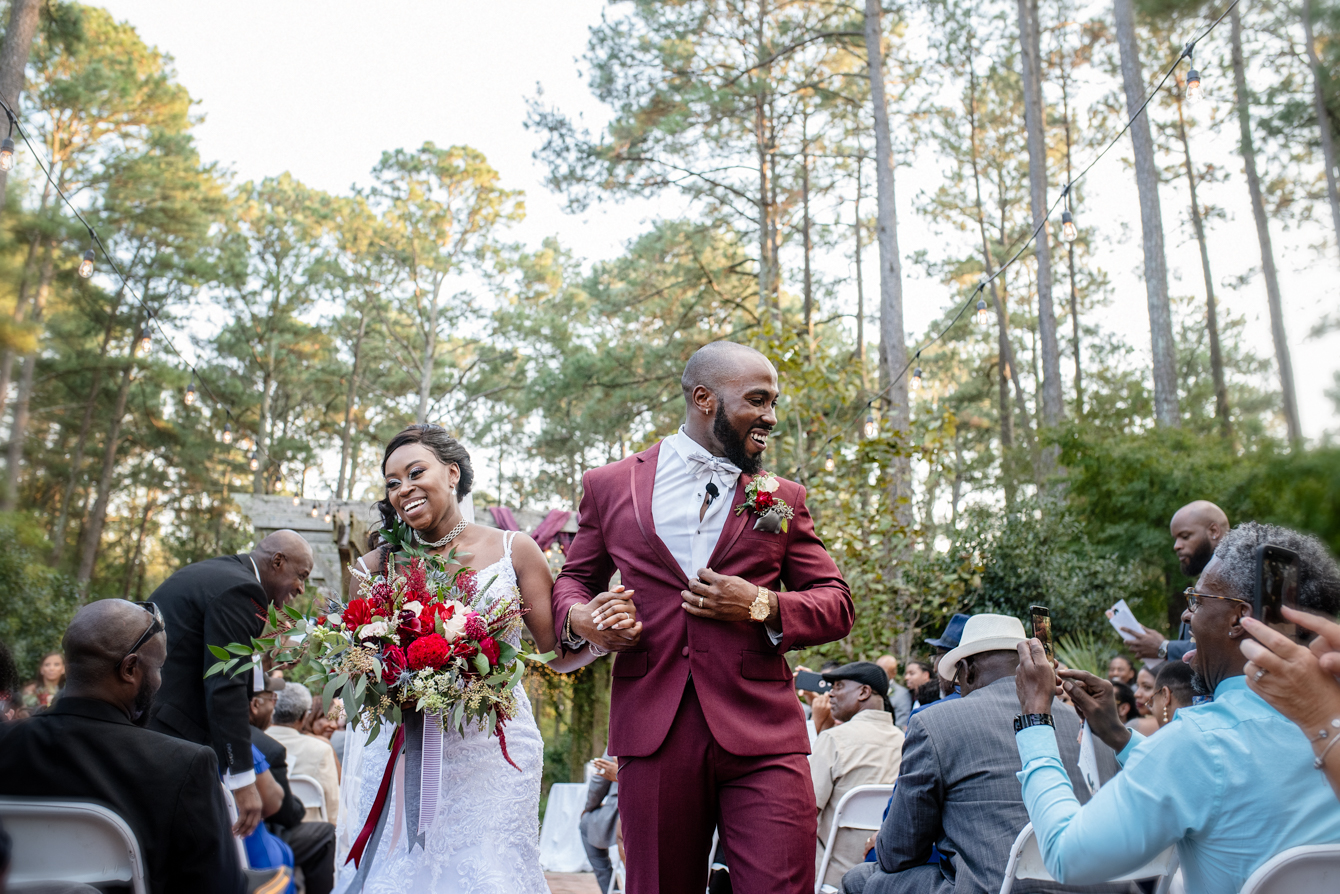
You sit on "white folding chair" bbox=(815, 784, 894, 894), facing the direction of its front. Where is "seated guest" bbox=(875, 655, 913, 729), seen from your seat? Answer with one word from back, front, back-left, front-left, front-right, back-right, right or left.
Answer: front-right

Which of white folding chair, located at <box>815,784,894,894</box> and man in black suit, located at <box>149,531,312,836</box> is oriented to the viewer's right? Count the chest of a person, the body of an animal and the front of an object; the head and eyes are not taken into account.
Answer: the man in black suit

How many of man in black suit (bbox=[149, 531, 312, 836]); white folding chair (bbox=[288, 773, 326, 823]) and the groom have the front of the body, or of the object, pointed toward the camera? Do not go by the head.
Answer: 1

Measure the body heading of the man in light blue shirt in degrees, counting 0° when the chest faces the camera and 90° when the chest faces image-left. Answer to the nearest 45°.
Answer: approximately 135°

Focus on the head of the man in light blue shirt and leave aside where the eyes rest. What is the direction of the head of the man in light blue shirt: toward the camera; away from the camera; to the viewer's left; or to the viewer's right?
to the viewer's left

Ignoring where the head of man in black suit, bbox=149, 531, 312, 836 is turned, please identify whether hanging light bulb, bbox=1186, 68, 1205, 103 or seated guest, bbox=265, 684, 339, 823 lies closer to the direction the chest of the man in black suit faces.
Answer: the hanging light bulb

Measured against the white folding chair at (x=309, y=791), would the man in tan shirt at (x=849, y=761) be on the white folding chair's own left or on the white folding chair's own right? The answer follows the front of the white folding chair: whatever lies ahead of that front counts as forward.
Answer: on the white folding chair's own right
